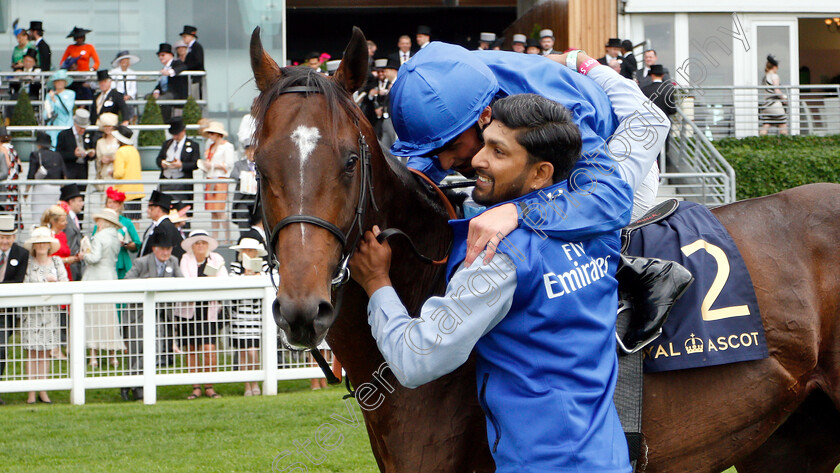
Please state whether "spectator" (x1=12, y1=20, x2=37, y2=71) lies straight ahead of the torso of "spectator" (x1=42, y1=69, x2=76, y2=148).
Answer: no

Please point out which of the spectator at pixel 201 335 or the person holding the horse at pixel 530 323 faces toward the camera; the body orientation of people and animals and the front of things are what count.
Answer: the spectator

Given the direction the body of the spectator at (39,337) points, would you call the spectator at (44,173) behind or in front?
behind

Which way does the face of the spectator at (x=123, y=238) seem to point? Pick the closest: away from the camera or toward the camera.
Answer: toward the camera

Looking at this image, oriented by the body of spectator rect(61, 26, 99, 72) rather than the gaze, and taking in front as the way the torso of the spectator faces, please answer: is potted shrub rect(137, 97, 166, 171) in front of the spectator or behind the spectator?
in front

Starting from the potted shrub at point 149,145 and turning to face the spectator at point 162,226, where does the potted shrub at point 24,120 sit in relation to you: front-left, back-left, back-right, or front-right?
back-right

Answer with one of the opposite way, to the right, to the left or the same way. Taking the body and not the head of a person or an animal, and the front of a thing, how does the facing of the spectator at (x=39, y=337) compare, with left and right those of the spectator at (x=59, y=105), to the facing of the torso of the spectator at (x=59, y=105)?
the same way

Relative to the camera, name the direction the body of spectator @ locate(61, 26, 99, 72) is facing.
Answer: toward the camera

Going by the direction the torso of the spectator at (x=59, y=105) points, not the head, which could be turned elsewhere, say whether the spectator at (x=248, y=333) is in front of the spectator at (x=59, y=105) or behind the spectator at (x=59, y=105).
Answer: in front

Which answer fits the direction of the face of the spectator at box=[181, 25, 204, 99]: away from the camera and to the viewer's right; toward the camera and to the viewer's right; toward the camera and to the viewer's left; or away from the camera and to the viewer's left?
toward the camera and to the viewer's left

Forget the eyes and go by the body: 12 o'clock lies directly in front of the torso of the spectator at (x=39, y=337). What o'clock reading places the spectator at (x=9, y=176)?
the spectator at (x=9, y=176) is roughly at 6 o'clock from the spectator at (x=39, y=337).

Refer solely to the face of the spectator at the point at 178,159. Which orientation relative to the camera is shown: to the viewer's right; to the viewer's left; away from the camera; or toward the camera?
toward the camera

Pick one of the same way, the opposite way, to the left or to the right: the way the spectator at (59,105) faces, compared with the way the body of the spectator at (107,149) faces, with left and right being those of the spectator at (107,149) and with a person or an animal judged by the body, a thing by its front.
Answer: the same way

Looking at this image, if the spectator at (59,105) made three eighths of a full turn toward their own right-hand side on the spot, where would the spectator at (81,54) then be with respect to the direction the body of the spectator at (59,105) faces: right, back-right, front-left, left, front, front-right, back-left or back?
front-right

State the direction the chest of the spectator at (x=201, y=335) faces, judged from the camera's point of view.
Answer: toward the camera

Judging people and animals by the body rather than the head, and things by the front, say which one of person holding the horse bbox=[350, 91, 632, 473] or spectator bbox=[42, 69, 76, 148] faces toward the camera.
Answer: the spectator

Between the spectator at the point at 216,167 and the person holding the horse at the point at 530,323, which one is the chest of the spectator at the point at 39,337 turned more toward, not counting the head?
the person holding the horse

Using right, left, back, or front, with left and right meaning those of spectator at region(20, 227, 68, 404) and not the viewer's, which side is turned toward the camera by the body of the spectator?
front
